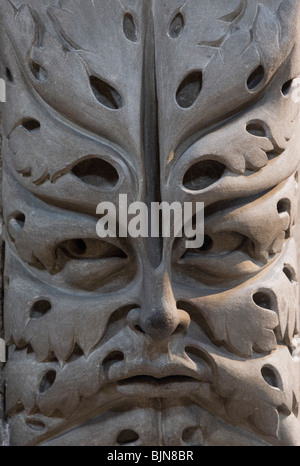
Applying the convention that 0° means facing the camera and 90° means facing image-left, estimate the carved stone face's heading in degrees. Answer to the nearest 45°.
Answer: approximately 0°
